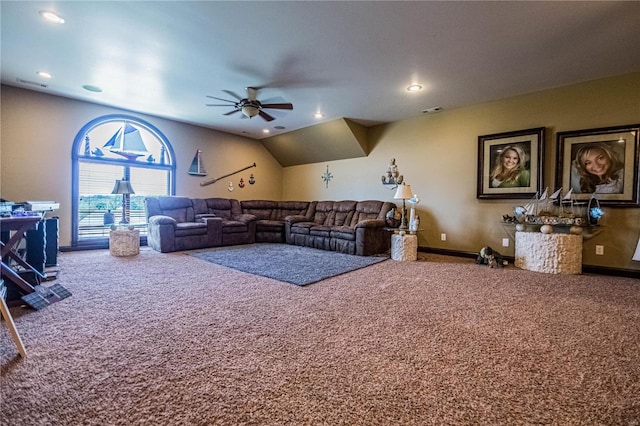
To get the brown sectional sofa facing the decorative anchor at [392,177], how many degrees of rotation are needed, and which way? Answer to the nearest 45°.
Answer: approximately 90° to its left

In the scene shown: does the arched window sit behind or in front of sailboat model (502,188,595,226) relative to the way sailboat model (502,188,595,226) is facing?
in front

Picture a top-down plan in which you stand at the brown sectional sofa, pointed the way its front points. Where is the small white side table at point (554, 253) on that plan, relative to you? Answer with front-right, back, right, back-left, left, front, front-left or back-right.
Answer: front-left

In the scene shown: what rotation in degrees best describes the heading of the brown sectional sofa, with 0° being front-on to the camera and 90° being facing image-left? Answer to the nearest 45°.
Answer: approximately 0°

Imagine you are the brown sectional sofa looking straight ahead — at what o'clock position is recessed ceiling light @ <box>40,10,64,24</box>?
The recessed ceiling light is roughly at 1 o'clock from the brown sectional sofa.

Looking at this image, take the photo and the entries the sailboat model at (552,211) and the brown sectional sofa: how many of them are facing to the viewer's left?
1

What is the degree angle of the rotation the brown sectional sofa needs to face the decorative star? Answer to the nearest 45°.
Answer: approximately 135° to its left

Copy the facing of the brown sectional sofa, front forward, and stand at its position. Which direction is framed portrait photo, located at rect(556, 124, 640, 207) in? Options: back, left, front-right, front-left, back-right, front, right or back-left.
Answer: front-left

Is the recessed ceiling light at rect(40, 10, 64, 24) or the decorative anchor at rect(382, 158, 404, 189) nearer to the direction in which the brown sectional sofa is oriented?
the recessed ceiling light

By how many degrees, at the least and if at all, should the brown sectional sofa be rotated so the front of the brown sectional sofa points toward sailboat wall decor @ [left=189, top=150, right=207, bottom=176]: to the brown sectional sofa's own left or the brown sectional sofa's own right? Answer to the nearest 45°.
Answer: approximately 135° to the brown sectional sofa's own right

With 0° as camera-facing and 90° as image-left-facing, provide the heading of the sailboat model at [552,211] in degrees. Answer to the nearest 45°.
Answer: approximately 90°
